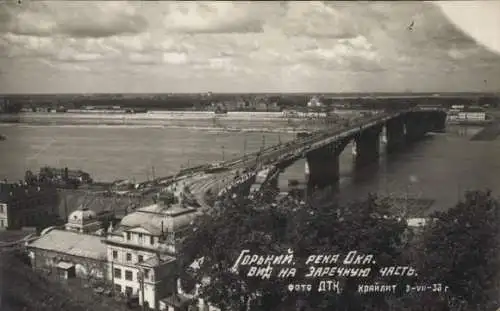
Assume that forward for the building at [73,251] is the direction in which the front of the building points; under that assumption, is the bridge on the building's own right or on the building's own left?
on the building's own left

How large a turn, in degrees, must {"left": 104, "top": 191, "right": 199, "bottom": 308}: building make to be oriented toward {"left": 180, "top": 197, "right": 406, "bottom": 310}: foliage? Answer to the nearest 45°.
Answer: approximately 135° to its left

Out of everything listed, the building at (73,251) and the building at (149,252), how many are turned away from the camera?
0

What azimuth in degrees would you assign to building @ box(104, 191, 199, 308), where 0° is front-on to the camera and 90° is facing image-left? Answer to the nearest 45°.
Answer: approximately 45°

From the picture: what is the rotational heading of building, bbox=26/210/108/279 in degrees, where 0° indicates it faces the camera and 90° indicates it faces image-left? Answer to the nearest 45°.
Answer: approximately 45°

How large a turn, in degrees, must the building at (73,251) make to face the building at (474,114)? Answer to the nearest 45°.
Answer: approximately 135° to its left

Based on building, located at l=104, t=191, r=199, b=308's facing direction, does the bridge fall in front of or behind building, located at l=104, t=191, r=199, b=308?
behind
